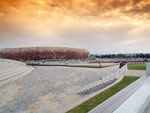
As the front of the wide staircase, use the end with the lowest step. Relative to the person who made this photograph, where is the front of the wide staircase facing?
facing the viewer and to the right of the viewer
